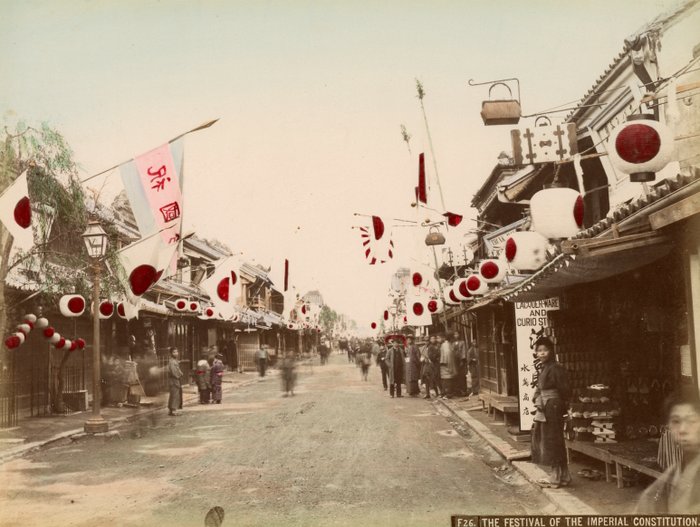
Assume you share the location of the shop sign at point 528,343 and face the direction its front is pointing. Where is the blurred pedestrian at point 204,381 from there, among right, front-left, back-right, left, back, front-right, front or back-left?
back-right

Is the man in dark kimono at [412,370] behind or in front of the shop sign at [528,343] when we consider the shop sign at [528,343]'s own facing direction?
behind

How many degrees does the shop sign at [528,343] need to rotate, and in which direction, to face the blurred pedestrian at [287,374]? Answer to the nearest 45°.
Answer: approximately 135° to its right

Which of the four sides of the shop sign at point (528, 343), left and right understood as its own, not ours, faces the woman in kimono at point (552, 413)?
front

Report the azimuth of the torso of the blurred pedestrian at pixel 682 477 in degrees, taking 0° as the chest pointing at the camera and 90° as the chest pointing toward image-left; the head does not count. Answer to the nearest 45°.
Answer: approximately 0°

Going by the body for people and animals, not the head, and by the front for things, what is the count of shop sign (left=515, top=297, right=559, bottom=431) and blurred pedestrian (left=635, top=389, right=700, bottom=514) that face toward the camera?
2

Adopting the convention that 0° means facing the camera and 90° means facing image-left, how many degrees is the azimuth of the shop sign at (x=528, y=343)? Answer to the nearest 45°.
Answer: approximately 0°

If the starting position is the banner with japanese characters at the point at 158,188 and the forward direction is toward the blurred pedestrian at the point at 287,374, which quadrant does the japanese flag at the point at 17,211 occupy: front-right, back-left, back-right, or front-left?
back-left
